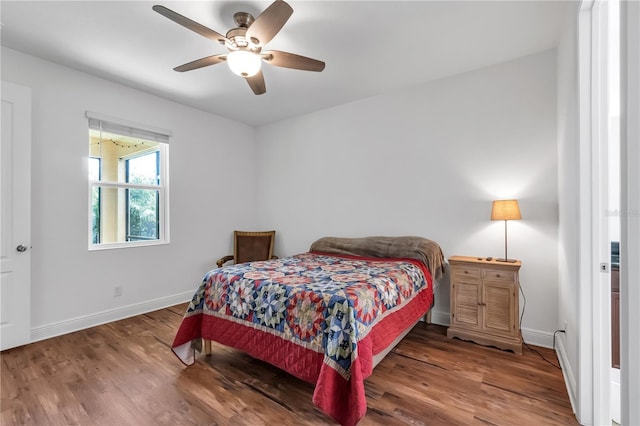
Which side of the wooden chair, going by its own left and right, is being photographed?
front

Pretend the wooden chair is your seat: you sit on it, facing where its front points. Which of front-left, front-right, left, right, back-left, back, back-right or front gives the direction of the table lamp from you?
front-left

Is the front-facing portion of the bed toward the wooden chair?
no

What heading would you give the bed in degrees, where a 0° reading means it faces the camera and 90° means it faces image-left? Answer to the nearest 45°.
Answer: approximately 45°

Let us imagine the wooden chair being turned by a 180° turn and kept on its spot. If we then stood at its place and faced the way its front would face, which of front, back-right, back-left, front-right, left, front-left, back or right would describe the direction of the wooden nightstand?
back-right

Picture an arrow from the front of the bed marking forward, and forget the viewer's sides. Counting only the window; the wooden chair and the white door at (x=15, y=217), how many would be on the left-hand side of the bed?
0

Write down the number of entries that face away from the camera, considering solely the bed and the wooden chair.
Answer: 0

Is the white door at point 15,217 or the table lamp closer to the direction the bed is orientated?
the white door

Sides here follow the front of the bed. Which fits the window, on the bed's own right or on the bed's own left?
on the bed's own right

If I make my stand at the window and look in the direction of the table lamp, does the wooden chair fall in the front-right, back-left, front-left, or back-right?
front-left
